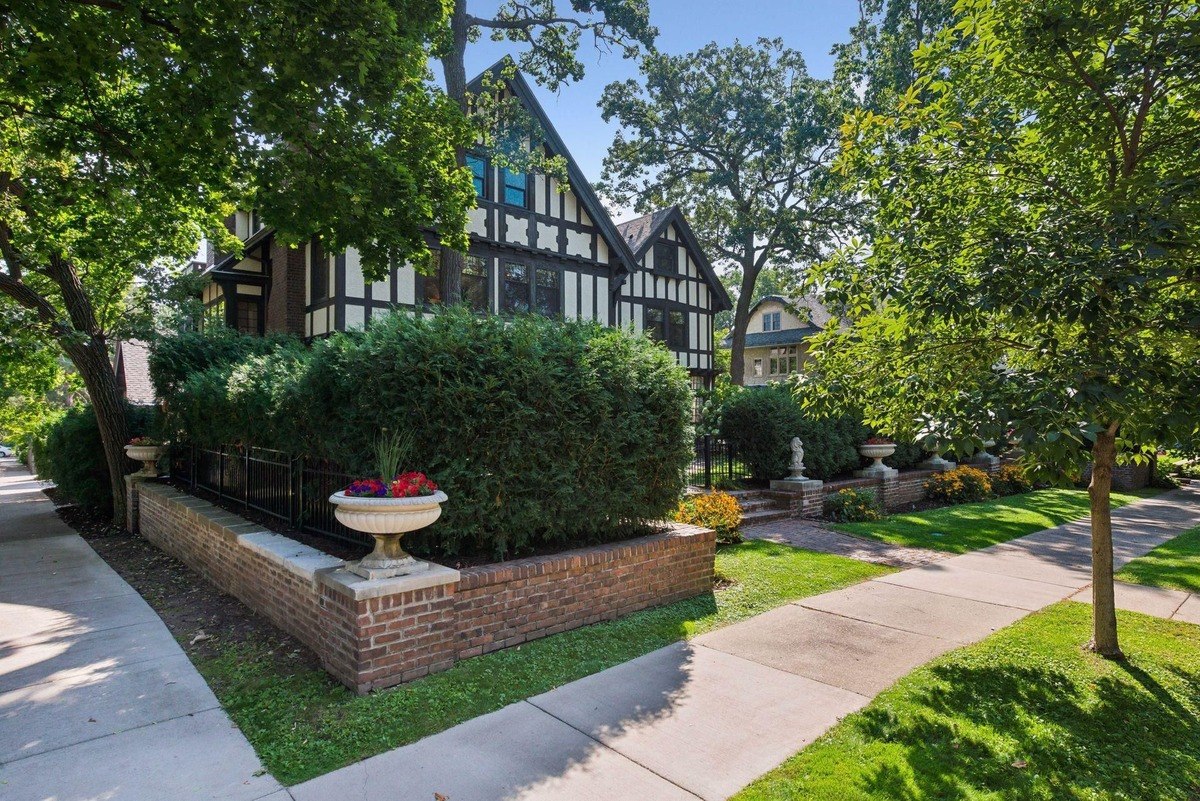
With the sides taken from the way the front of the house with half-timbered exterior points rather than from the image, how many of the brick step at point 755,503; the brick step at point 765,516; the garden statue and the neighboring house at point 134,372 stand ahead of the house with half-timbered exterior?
3

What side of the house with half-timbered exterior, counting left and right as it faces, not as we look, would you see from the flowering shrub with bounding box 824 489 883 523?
front

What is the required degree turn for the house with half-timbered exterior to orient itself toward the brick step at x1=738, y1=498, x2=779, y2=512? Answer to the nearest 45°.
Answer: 0° — it already faces it

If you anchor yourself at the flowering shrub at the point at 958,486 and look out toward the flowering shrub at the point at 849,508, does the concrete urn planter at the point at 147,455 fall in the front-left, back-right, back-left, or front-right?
front-right

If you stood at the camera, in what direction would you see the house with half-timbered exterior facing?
facing the viewer and to the right of the viewer

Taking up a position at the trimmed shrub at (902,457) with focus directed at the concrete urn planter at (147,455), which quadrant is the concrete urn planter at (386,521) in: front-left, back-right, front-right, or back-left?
front-left

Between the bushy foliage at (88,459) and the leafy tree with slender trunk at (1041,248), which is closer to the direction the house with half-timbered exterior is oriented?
the leafy tree with slender trunk

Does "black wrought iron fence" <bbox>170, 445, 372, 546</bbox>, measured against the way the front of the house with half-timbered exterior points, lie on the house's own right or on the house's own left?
on the house's own right

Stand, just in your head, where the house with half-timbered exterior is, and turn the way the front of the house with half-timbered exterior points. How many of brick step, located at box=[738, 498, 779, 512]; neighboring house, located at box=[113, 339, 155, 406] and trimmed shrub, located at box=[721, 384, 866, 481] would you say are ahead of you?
2

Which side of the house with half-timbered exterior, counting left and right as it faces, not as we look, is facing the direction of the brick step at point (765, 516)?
front

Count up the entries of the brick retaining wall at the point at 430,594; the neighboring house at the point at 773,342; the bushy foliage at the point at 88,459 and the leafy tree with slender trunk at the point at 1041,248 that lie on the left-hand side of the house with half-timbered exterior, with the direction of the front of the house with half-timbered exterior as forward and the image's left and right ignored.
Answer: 1

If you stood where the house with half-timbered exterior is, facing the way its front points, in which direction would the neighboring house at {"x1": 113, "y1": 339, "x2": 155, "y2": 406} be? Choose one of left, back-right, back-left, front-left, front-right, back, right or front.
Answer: back

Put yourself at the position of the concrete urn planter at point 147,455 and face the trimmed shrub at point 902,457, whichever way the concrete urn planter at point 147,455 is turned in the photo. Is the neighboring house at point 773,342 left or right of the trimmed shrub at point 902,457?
left

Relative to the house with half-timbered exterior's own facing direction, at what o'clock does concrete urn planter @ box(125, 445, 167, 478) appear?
The concrete urn planter is roughly at 3 o'clock from the house with half-timbered exterior.

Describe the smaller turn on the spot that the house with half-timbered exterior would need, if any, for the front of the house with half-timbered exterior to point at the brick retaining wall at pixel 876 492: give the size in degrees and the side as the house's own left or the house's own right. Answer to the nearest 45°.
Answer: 0° — it already faces it

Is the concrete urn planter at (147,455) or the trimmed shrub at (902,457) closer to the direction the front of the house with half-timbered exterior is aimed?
the trimmed shrub

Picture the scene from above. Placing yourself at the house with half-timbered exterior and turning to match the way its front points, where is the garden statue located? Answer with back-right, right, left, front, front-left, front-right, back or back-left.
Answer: front
